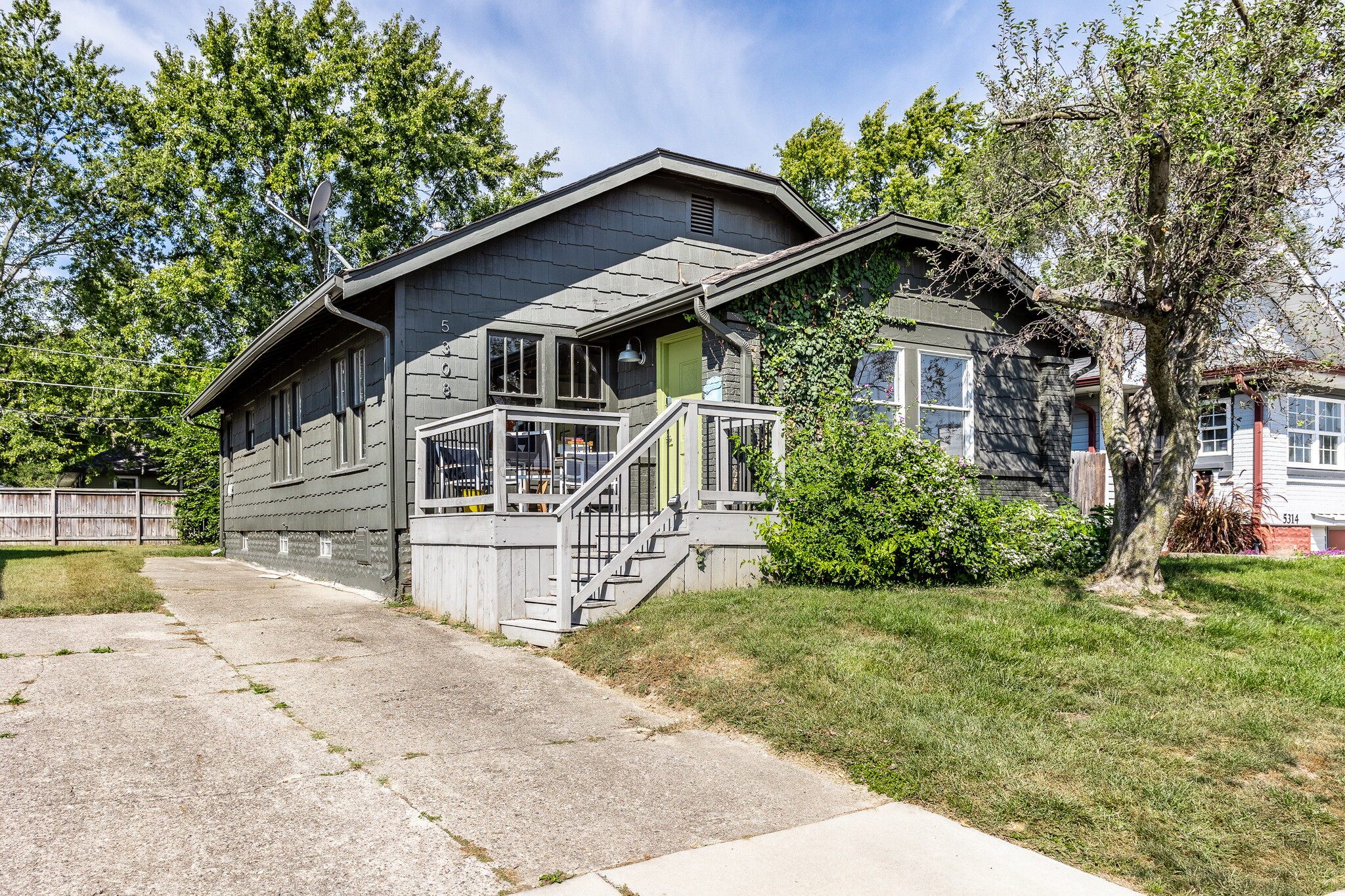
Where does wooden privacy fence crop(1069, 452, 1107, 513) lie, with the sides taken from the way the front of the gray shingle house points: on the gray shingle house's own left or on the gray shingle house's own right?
on the gray shingle house's own left

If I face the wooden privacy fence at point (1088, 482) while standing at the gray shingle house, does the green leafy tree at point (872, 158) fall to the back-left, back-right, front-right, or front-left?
front-left

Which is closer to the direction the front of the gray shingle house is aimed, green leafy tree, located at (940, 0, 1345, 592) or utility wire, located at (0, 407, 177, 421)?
the green leafy tree

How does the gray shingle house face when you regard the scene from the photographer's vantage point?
facing the viewer and to the right of the viewer

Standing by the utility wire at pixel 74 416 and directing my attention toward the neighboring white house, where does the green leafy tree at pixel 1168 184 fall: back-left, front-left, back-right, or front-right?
front-right

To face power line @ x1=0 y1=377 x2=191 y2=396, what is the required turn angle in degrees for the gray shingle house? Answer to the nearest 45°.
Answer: approximately 180°

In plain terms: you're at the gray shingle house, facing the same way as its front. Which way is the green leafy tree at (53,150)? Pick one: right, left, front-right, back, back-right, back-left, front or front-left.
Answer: back

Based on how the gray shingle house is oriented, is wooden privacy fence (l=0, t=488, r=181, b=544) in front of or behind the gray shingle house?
behind

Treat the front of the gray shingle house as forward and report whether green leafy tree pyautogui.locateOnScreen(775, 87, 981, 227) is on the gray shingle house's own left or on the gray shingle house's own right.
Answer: on the gray shingle house's own left
